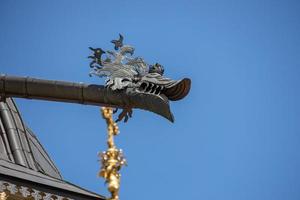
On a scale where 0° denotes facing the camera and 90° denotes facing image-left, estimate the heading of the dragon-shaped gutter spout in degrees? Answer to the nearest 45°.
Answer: approximately 270°
